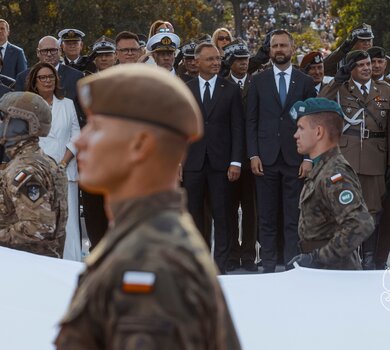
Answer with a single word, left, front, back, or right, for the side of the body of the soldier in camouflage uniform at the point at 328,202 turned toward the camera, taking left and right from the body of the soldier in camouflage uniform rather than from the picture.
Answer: left

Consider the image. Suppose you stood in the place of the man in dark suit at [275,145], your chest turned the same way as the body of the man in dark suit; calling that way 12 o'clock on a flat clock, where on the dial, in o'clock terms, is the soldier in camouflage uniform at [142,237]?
The soldier in camouflage uniform is roughly at 12 o'clock from the man in dark suit.

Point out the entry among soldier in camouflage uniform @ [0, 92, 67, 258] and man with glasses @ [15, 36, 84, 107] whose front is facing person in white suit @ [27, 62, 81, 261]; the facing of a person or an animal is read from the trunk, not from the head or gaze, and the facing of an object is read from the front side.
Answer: the man with glasses

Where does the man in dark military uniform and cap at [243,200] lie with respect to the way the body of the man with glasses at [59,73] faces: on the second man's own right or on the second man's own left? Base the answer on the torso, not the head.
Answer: on the second man's own left

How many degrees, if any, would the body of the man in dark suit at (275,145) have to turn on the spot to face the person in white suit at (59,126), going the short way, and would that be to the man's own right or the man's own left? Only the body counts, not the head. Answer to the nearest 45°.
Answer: approximately 90° to the man's own right

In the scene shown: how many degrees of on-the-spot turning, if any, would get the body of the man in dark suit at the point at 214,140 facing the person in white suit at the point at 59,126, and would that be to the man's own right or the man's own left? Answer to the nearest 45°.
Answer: approximately 90° to the man's own right

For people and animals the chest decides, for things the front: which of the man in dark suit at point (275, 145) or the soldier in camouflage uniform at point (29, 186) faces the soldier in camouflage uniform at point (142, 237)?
the man in dark suit

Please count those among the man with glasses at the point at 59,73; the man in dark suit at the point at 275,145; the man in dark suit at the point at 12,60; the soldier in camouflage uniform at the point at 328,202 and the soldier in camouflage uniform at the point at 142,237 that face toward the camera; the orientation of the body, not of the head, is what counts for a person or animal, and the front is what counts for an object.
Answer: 3

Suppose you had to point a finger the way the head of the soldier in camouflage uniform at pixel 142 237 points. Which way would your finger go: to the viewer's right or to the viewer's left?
to the viewer's left

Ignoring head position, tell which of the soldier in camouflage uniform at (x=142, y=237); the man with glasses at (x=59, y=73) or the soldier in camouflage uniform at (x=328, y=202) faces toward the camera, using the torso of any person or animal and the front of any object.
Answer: the man with glasses
